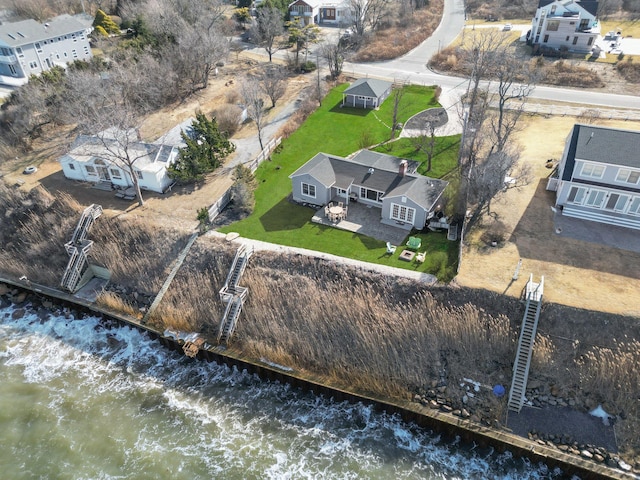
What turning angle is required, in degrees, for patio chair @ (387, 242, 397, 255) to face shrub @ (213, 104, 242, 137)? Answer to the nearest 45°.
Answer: approximately 180°

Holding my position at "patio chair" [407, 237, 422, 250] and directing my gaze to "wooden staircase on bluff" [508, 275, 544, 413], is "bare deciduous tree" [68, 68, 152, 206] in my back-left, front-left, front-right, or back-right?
back-right

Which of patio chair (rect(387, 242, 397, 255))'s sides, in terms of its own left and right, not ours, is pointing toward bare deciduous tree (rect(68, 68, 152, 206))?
back

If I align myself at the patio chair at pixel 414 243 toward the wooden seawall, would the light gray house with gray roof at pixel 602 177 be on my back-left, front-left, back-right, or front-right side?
back-left

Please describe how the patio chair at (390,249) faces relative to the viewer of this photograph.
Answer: facing the viewer and to the right of the viewer

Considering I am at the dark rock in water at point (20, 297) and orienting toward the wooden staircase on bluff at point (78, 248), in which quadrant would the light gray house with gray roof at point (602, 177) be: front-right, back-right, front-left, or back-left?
front-right

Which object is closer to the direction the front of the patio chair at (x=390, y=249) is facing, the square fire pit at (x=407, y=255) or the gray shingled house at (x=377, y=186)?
the square fire pit

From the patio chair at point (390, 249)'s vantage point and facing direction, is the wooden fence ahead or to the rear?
to the rear

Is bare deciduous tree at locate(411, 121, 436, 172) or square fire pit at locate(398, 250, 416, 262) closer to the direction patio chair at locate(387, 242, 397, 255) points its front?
the square fire pit

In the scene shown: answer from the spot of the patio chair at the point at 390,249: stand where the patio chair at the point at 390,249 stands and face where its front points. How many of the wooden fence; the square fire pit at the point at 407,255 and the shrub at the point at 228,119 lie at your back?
2

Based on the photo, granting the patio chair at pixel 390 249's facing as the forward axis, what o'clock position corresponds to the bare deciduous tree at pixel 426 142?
The bare deciduous tree is roughly at 8 o'clock from the patio chair.

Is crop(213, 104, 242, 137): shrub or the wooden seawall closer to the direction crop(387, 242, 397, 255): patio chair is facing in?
the wooden seawall

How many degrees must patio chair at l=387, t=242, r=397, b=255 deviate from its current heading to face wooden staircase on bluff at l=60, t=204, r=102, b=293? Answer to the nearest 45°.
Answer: approximately 135° to its right

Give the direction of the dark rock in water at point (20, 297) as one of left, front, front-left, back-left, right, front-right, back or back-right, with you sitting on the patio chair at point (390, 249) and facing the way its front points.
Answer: back-right

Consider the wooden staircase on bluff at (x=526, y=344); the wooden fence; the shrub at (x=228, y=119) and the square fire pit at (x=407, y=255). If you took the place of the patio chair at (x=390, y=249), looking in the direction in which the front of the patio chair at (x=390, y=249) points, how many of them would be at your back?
2
